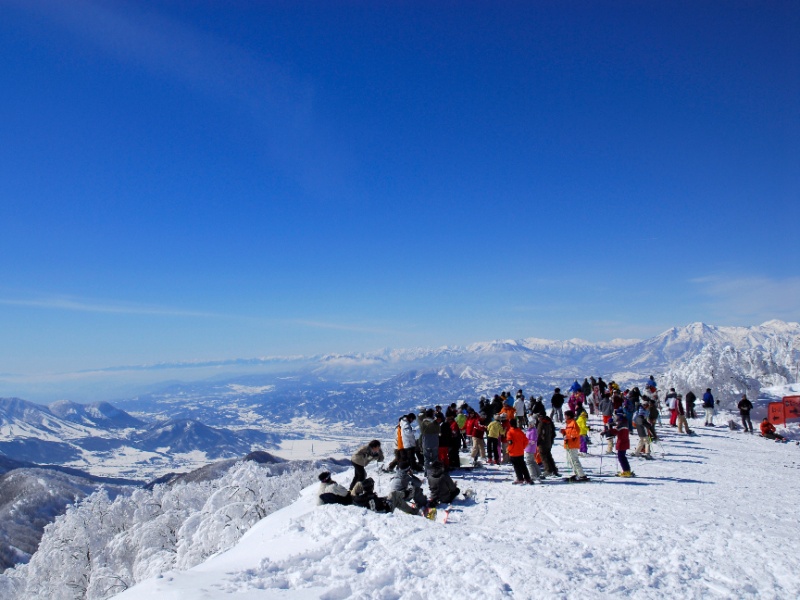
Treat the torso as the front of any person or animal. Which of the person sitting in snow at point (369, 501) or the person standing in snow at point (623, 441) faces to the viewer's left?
the person standing in snow

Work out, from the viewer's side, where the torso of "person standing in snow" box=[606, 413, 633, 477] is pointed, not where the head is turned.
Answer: to the viewer's left

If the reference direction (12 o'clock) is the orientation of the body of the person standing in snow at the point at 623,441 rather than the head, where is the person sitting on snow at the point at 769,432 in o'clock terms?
The person sitting on snow is roughly at 4 o'clock from the person standing in snow.

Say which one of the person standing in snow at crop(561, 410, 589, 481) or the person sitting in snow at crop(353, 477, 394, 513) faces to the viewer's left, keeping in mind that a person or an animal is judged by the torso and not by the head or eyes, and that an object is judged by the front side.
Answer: the person standing in snow

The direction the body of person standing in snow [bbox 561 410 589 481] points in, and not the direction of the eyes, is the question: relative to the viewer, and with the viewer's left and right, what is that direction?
facing to the left of the viewer
